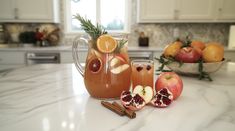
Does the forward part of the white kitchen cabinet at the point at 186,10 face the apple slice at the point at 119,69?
yes

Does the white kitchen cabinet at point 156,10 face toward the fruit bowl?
yes

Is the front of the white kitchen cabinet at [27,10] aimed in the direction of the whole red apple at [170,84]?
yes

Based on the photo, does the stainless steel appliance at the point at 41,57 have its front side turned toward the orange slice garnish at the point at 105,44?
yes

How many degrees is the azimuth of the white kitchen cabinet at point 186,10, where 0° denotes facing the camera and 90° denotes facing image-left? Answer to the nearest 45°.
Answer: approximately 0°

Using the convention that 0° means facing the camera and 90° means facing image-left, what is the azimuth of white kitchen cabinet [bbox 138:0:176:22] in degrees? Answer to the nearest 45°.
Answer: approximately 0°

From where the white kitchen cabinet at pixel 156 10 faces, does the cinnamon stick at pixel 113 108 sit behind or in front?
in front

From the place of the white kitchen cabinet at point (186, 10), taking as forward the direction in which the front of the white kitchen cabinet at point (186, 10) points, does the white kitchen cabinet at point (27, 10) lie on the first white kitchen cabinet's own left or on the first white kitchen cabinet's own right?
on the first white kitchen cabinet's own right

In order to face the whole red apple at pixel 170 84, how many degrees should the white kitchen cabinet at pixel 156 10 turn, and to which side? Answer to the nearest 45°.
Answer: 0° — it already faces it

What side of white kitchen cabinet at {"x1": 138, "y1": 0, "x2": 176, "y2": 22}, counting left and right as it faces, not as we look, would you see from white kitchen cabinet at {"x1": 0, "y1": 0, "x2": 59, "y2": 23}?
right

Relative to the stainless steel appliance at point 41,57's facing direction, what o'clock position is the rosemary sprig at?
The rosemary sprig is roughly at 12 o'clock from the stainless steel appliance.
